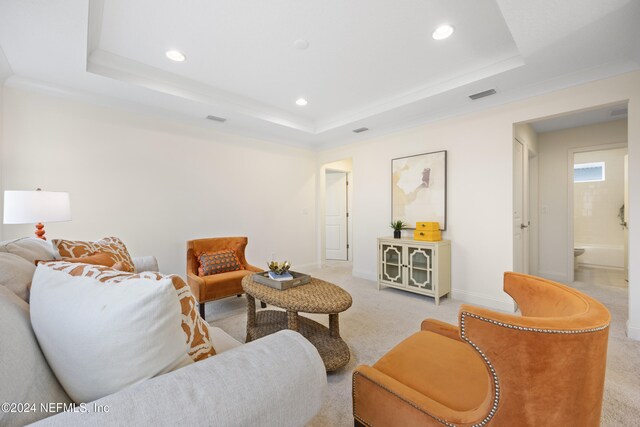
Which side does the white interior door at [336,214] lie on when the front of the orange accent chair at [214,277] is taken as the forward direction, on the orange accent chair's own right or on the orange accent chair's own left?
on the orange accent chair's own left

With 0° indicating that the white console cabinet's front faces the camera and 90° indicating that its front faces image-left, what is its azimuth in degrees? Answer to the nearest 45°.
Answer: approximately 45°

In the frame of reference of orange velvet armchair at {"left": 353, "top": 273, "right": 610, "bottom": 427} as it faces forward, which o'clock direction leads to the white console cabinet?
The white console cabinet is roughly at 1 o'clock from the orange velvet armchair.

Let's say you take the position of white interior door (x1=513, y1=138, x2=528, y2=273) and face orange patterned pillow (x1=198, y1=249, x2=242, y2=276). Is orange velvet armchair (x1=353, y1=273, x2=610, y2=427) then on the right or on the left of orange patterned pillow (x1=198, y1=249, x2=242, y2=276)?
left

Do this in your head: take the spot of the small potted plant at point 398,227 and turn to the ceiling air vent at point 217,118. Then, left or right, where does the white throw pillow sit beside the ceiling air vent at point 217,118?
left

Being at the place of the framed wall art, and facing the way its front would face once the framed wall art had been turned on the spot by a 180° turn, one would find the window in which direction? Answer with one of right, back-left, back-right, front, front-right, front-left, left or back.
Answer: front

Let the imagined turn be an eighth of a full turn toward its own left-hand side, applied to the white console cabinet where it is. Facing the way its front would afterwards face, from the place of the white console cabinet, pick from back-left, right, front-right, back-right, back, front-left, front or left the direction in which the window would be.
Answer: back-left

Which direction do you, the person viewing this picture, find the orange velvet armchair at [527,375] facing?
facing away from the viewer and to the left of the viewer
